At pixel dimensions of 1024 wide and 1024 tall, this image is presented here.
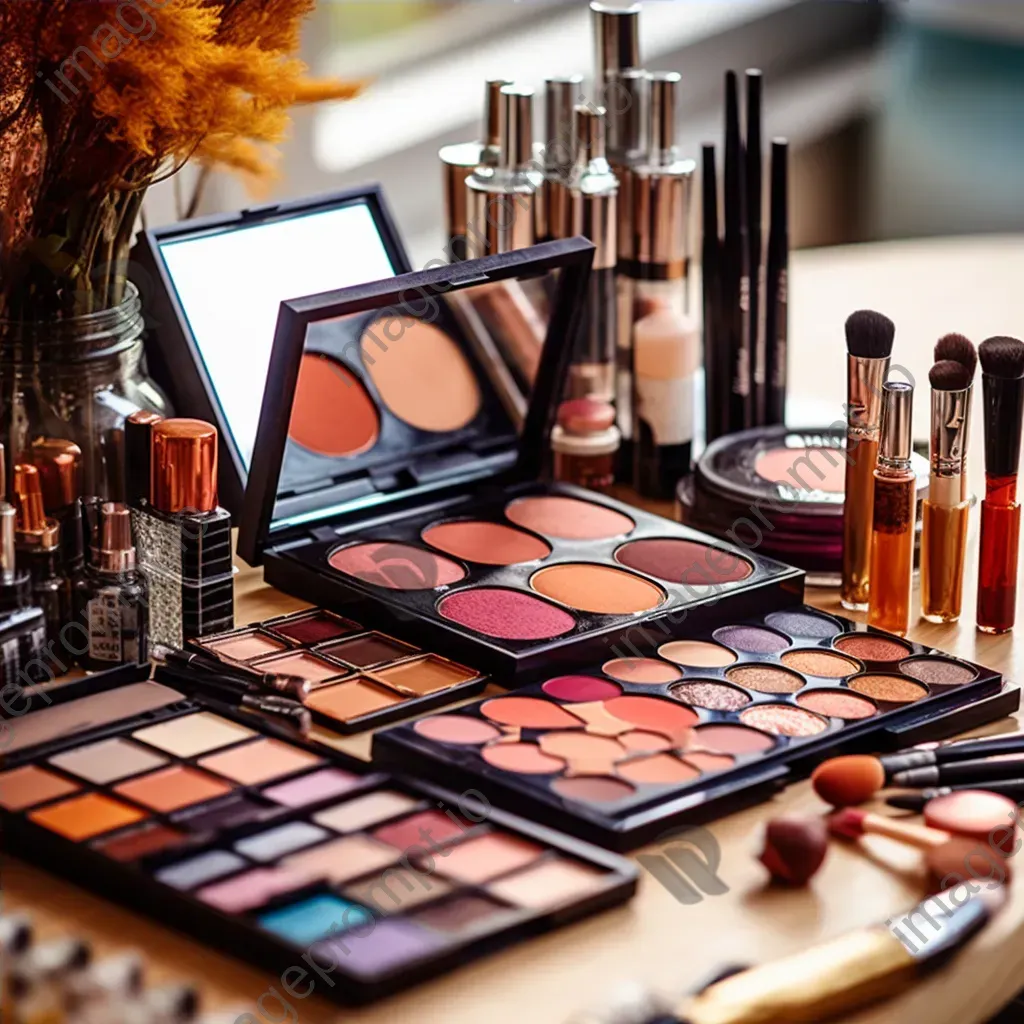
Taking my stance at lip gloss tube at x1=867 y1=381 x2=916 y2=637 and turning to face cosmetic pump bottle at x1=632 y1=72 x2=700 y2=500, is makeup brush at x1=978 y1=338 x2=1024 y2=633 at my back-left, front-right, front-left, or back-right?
back-right

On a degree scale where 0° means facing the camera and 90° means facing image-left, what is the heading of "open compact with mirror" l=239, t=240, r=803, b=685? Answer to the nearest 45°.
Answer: approximately 315°
